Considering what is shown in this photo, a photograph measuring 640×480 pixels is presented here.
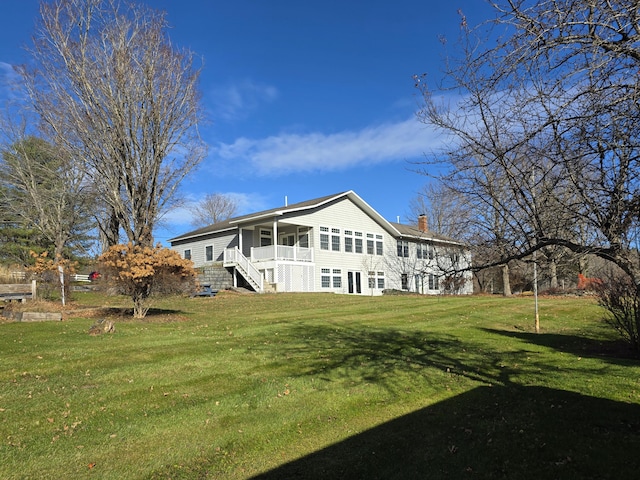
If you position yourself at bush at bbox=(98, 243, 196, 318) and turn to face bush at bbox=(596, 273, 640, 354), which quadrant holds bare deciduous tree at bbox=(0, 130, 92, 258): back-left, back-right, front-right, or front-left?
back-left

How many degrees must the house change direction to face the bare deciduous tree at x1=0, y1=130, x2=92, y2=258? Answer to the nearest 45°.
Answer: approximately 135° to its right

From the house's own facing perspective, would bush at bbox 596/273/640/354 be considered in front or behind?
in front

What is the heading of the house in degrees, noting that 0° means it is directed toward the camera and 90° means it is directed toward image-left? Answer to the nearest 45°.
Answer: approximately 315°
